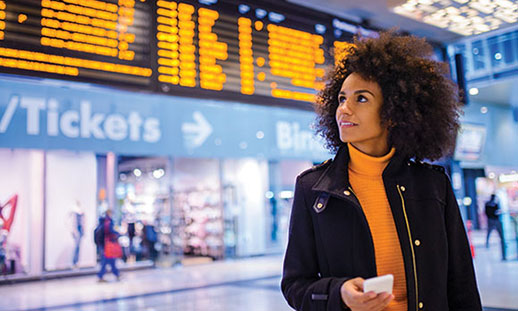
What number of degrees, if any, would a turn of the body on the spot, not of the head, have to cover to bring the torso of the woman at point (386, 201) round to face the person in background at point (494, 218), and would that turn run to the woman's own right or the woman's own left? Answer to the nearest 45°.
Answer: approximately 180°

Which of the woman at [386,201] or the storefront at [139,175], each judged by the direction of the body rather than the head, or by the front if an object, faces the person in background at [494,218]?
the storefront

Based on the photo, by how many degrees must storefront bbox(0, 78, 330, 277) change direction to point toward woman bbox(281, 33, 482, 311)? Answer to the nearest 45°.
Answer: approximately 45° to its right

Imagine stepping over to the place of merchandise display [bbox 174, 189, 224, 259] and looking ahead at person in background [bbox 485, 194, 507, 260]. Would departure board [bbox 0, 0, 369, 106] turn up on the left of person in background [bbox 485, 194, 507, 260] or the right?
right

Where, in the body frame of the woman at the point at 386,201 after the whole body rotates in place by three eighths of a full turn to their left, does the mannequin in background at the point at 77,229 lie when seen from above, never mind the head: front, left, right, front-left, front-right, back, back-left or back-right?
left

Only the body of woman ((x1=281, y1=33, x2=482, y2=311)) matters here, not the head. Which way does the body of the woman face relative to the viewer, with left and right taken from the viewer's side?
facing the viewer

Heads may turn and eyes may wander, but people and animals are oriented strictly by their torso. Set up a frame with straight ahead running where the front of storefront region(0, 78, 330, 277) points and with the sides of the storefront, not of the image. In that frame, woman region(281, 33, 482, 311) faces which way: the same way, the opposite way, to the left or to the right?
to the right

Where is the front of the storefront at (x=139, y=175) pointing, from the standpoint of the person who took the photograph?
facing the viewer and to the right of the viewer

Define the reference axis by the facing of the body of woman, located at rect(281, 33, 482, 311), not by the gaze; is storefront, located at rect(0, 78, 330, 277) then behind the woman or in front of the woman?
behind

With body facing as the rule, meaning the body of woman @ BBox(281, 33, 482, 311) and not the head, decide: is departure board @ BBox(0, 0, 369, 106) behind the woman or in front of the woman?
behind

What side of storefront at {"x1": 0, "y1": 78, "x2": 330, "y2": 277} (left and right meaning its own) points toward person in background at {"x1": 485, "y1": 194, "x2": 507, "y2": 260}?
front

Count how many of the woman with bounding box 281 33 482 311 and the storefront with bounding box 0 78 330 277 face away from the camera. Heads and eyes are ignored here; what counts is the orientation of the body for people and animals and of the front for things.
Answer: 0

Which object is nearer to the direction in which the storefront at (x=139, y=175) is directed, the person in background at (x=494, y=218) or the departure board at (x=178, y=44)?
the person in background
